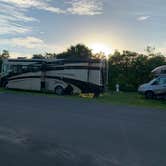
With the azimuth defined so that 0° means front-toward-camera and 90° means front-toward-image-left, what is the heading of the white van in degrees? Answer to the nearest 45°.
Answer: approximately 90°
